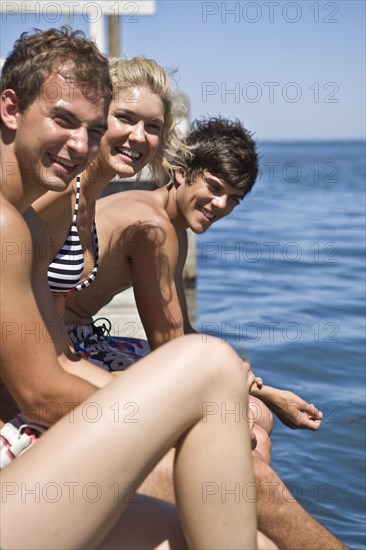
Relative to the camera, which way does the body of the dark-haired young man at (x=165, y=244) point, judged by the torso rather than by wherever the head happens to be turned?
to the viewer's right
